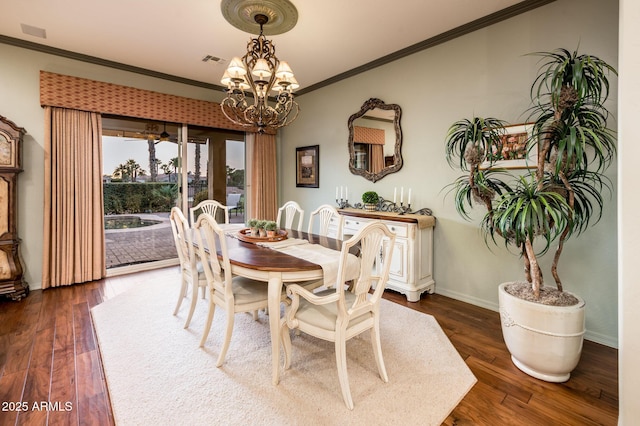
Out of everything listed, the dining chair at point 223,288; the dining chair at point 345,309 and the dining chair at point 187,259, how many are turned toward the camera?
0

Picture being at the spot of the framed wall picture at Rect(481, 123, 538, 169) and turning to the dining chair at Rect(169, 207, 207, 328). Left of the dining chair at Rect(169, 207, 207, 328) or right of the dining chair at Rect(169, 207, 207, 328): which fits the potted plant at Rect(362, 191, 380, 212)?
right

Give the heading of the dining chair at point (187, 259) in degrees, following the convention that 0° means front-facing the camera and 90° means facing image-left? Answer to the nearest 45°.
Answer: approximately 225°

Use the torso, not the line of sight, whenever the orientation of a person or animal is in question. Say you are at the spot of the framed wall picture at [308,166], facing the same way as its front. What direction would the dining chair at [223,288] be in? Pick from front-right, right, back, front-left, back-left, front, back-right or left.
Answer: front-left

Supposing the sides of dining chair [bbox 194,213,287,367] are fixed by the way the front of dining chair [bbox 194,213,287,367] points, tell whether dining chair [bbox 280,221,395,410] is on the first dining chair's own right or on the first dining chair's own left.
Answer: on the first dining chair's own right

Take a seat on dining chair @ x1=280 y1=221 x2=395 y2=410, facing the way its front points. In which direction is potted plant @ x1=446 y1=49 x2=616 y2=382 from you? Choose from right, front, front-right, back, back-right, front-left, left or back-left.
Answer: back-right

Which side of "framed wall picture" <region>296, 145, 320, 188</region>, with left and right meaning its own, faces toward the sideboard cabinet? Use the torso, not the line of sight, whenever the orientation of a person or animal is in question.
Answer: left

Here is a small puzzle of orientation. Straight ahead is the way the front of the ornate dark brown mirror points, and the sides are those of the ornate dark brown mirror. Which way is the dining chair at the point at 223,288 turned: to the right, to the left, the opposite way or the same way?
the opposite way

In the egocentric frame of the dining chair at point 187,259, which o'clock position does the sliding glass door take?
The sliding glass door is roughly at 10 o'clock from the dining chair.

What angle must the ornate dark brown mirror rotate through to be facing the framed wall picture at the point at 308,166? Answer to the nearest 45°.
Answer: approximately 90° to its right

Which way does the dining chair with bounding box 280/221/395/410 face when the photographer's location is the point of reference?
facing away from the viewer and to the left of the viewer

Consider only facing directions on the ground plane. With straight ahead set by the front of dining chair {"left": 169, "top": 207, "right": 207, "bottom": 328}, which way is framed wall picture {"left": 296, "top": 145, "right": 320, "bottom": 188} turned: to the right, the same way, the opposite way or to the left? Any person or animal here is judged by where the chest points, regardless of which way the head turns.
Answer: the opposite way

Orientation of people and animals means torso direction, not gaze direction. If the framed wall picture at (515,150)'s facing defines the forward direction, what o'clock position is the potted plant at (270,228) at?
The potted plant is roughly at 2 o'clock from the framed wall picture.
